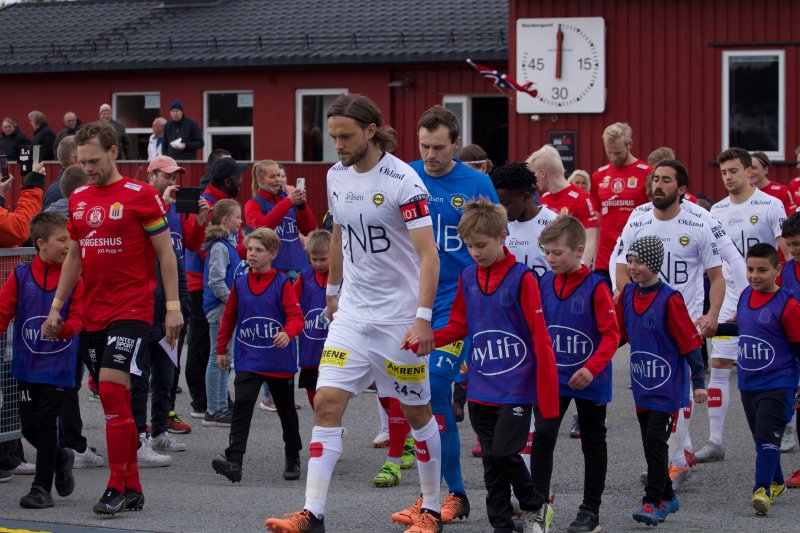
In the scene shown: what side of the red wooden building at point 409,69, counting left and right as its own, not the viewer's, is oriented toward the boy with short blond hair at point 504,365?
front

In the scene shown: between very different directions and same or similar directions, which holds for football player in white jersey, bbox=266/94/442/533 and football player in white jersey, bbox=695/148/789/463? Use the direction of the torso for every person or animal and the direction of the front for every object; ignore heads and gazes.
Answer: same or similar directions

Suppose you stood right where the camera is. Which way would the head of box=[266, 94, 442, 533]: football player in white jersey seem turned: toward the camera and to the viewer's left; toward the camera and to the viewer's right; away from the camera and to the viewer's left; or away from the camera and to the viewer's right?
toward the camera and to the viewer's left

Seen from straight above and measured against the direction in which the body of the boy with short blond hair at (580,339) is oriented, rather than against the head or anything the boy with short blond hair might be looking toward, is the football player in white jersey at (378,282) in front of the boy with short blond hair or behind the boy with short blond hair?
in front

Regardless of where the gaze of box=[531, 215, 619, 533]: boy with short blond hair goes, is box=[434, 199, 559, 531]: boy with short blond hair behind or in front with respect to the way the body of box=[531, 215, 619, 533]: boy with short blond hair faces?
in front

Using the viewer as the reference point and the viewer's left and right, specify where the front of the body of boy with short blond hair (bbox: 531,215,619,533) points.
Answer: facing the viewer and to the left of the viewer

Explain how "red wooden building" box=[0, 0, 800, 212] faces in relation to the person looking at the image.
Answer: facing the viewer

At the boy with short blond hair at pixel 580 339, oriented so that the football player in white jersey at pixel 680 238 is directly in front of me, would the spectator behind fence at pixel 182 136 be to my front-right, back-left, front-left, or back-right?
front-left

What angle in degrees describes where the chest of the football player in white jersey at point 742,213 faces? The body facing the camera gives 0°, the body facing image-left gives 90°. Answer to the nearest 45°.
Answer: approximately 45°

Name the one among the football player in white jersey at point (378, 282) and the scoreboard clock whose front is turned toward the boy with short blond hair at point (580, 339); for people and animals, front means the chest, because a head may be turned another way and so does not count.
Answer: the scoreboard clock

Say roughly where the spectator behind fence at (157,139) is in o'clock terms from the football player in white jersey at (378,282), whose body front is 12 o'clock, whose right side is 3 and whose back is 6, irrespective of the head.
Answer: The spectator behind fence is roughly at 4 o'clock from the football player in white jersey.

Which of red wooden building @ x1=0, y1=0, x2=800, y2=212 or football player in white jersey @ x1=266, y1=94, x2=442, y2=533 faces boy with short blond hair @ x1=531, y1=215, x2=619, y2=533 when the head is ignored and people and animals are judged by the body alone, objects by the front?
the red wooden building
